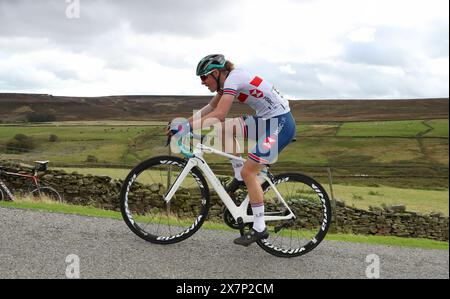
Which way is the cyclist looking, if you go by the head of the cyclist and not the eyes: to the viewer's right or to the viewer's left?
to the viewer's left

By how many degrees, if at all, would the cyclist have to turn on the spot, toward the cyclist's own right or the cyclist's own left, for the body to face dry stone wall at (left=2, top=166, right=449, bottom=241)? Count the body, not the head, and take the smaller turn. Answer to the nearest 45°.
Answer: approximately 90° to the cyclist's own right

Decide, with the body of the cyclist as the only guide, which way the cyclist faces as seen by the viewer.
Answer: to the viewer's left

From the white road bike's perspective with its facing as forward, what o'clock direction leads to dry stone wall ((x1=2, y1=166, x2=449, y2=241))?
The dry stone wall is roughly at 3 o'clock from the white road bike.

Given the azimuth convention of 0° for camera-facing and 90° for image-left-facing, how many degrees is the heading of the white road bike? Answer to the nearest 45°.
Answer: approximately 90°
